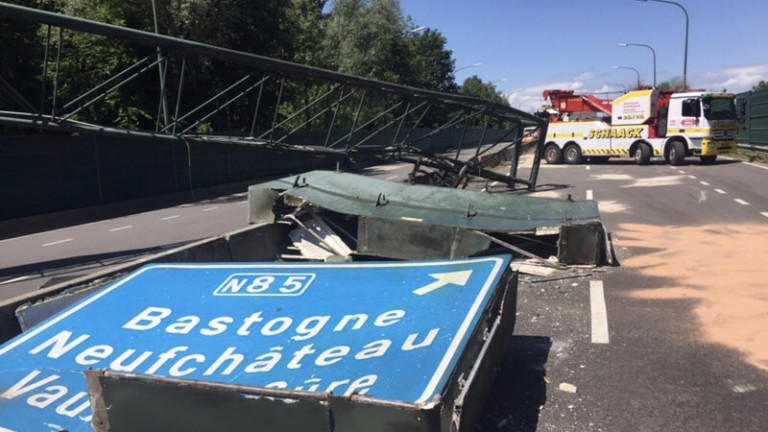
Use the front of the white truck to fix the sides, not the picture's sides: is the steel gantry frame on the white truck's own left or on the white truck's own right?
on the white truck's own right

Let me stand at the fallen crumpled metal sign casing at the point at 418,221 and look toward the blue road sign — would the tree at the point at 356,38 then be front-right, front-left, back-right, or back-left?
back-right

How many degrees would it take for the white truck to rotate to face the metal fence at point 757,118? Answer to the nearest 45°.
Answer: approximately 90° to its left

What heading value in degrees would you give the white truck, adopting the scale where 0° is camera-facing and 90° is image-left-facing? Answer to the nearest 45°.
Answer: approximately 315°

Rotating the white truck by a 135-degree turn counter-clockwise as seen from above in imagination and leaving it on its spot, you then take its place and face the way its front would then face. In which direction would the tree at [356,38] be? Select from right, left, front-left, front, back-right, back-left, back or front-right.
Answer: front-left

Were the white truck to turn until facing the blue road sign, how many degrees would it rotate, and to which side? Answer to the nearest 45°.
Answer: approximately 45° to its right

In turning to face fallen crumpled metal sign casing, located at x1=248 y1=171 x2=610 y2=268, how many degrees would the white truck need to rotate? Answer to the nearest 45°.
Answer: approximately 45° to its right
